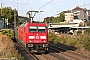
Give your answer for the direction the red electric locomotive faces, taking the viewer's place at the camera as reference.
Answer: facing the viewer
